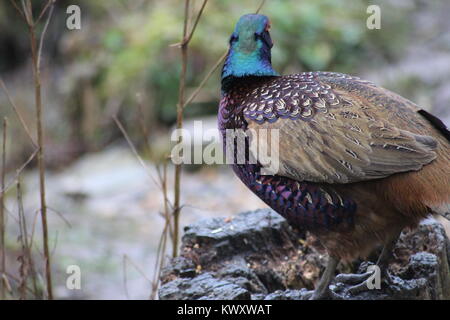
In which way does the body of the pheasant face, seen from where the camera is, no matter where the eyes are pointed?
to the viewer's left
